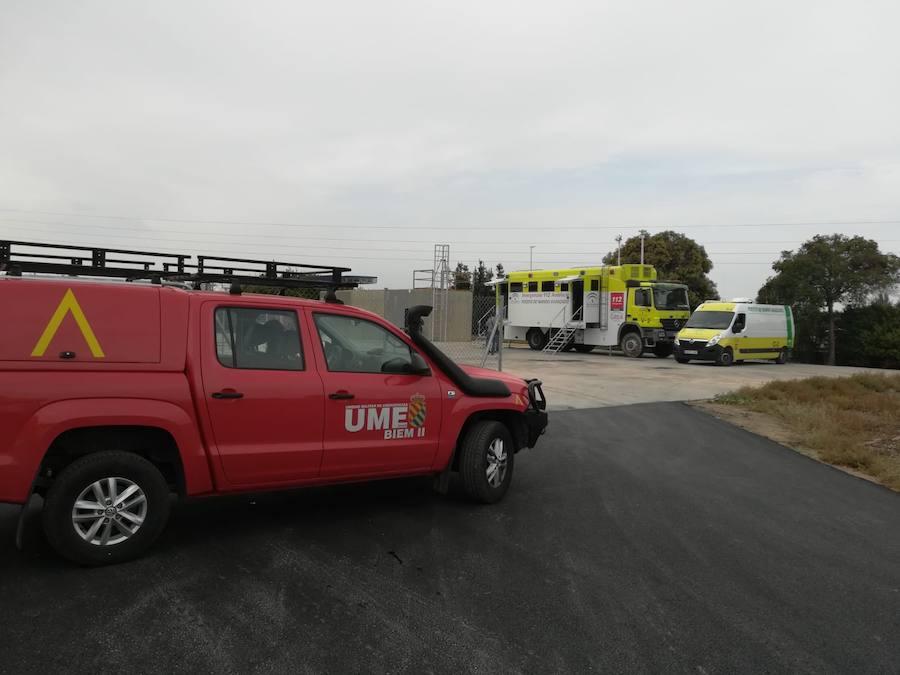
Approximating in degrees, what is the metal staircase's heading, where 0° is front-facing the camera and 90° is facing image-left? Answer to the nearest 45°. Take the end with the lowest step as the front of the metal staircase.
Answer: approximately 45°

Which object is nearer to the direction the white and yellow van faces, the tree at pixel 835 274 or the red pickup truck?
the red pickup truck

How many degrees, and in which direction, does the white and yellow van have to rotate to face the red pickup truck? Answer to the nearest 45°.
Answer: approximately 45° to its left

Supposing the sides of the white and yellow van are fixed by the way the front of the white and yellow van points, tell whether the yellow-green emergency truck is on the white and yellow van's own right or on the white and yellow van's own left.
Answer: on the white and yellow van's own right

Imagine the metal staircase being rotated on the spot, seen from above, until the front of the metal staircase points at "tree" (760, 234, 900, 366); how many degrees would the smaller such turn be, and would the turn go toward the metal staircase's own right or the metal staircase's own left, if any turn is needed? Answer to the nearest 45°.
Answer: approximately 180°

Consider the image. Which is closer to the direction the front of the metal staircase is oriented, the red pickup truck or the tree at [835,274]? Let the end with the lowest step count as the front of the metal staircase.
the red pickup truck

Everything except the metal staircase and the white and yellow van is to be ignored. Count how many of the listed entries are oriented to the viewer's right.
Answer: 0

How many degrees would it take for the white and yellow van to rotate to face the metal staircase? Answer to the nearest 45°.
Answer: approximately 45° to its right

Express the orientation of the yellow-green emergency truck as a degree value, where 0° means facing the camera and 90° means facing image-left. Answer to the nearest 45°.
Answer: approximately 315°
